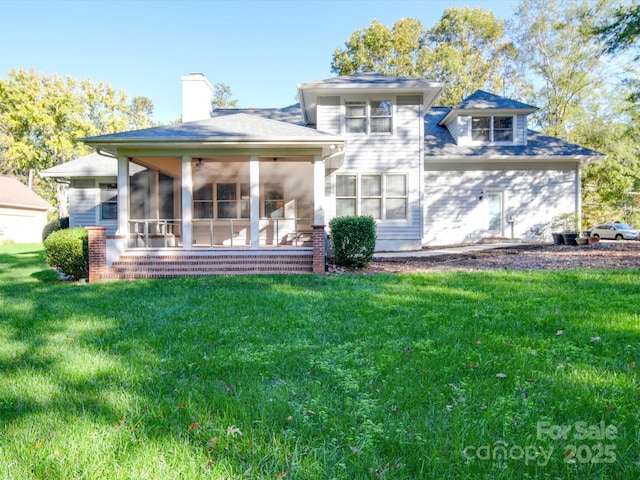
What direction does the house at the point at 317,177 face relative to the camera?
away from the camera

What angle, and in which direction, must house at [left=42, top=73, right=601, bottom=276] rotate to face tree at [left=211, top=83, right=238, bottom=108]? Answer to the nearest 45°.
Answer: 0° — it already faces it

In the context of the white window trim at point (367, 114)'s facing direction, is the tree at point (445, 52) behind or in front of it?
behind

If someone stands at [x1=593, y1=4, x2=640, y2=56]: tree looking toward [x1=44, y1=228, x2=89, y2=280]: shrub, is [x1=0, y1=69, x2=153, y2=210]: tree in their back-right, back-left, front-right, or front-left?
front-right

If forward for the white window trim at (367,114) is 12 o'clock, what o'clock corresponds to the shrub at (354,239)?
The shrub is roughly at 12 o'clock from the white window trim.

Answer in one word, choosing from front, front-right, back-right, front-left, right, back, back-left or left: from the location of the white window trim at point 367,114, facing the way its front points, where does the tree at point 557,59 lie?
back-left

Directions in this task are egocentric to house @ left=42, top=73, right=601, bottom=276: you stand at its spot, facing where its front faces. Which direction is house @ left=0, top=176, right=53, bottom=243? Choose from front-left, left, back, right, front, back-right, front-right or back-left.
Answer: front-left

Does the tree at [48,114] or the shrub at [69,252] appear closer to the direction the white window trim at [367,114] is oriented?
the shrub

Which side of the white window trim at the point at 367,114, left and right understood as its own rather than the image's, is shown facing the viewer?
front
